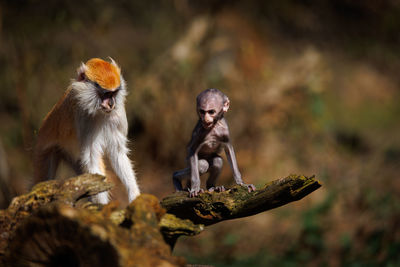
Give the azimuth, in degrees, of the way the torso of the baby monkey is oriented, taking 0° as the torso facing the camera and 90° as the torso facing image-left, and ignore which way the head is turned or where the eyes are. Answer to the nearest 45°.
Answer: approximately 315°
